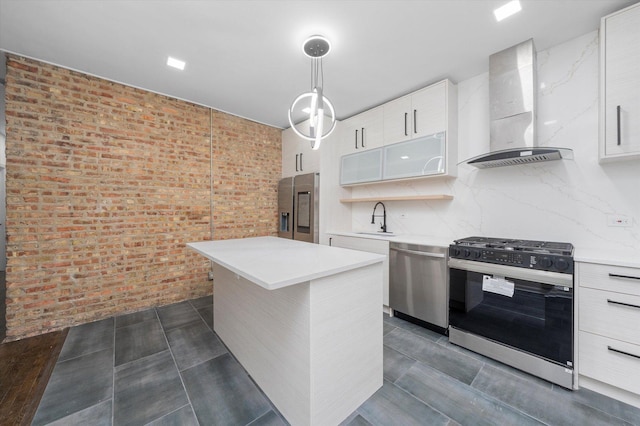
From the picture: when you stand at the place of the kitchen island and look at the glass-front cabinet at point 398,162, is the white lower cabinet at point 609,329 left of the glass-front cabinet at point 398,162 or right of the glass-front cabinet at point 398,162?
right

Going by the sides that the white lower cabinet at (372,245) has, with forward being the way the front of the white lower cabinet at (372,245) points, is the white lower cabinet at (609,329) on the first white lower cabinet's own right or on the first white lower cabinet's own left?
on the first white lower cabinet's own left

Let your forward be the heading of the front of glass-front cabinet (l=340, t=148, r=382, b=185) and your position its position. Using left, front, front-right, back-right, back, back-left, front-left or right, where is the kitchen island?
front-left

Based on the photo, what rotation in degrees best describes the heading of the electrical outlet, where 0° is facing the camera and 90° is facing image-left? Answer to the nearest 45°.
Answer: approximately 0°

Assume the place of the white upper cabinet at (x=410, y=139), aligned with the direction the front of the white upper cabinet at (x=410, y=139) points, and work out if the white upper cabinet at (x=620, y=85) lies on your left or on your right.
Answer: on your left

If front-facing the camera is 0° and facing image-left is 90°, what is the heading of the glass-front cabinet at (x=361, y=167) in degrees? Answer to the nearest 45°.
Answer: approximately 45°

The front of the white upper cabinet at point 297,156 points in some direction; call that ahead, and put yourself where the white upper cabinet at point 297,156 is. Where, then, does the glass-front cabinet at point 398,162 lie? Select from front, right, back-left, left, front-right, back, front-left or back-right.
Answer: left

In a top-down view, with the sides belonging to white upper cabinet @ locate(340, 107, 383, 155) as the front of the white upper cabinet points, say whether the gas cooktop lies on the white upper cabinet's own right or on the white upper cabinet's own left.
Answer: on the white upper cabinet's own left

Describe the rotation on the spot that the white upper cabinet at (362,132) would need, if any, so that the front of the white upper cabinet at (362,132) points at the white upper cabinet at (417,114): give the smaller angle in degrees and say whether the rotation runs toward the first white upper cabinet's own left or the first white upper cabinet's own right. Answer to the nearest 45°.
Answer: approximately 90° to the first white upper cabinet's own left
